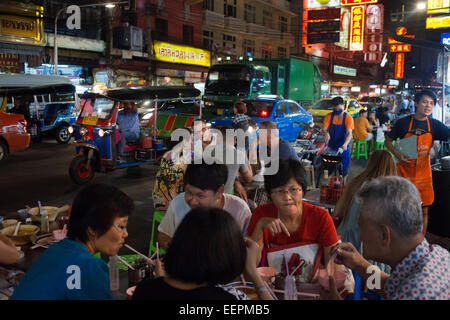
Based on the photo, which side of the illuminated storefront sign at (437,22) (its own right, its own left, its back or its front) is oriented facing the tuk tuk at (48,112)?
right

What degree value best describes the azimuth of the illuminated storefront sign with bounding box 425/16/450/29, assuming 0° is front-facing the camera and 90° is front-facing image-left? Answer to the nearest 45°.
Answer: approximately 0°

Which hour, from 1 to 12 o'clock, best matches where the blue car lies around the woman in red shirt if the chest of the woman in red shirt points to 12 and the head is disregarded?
The blue car is roughly at 6 o'clock from the woman in red shirt.

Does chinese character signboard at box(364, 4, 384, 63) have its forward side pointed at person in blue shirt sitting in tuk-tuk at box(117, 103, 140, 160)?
yes

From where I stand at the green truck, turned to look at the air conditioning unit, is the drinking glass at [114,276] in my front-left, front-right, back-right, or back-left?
back-left
